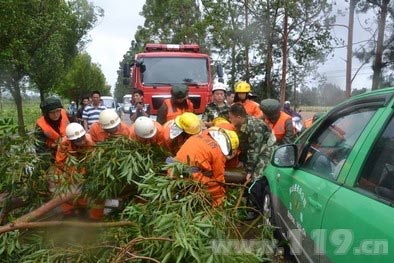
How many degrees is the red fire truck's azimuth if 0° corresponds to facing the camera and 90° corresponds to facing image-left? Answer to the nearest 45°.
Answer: approximately 0°

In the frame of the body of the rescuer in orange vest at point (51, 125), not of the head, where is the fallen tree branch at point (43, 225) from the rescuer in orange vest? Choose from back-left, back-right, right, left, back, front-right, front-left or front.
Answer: front-right

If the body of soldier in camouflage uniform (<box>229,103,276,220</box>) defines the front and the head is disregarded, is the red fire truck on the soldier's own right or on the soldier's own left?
on the soldier's own right

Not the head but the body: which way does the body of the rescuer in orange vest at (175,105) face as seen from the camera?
toward the camera

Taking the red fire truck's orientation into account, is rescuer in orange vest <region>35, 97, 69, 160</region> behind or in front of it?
in front

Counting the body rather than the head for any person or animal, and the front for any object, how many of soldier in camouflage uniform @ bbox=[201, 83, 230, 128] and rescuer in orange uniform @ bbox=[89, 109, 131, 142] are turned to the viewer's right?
0

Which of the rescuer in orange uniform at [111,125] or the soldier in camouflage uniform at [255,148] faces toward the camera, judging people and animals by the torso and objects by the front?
the rescuer in orange uniform

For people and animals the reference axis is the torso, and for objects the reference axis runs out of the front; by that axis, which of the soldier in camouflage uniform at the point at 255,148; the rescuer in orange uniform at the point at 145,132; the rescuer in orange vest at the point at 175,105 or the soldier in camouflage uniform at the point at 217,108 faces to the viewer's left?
the soldier in camouflage uniform at the point at 255,148

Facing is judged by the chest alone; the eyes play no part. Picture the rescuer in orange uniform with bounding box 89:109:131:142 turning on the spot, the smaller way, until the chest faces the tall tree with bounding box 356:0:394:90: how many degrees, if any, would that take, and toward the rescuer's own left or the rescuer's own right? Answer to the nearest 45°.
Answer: approximately 135° to the rescuer's own left

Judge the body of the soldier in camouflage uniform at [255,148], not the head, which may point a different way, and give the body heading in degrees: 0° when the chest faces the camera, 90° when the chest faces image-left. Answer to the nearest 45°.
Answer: approximately 90°

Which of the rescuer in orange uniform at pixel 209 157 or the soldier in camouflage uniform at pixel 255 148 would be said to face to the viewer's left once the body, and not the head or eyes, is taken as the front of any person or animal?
the soldier in camouflage uniform
